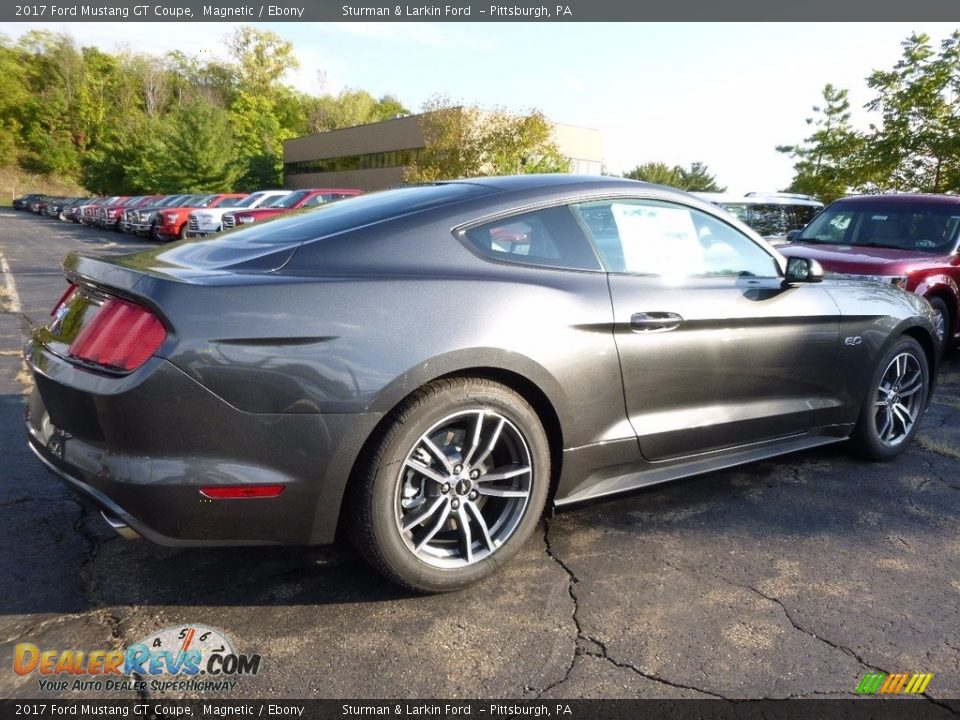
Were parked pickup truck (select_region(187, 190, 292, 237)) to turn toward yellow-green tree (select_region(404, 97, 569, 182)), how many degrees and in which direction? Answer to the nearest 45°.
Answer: approximately 180°

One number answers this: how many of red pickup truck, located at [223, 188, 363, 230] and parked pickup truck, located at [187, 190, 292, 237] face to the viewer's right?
0

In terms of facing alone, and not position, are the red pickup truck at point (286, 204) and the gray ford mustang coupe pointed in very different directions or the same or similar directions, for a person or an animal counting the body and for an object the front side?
very different directions

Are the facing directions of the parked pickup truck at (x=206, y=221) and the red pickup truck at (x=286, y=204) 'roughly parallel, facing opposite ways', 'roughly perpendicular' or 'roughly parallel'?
roughly parallel

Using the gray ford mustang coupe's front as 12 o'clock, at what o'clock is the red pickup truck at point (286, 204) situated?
The red pickup truck is roughly at 10 o'clock from the gray ford mustang coupe.

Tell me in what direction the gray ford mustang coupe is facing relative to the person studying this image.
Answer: facing away from the viewer and to the right of the viewer

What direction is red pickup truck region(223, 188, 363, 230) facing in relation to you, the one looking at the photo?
facing the viewer and to the left of the viewer

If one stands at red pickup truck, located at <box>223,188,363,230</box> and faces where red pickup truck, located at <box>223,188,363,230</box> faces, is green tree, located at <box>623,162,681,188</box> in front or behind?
behind

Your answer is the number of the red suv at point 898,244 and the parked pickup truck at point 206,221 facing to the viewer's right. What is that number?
0

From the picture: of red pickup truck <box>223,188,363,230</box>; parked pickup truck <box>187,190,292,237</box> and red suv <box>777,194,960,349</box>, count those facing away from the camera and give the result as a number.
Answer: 0

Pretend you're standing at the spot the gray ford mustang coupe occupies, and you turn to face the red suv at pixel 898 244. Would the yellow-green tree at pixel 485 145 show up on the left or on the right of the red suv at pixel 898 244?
left

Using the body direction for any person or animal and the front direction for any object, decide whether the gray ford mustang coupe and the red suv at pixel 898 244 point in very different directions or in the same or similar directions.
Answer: very different directions

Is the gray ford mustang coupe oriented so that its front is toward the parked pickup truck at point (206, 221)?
no

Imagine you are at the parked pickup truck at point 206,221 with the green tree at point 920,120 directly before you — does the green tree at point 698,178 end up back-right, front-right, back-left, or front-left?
front-left

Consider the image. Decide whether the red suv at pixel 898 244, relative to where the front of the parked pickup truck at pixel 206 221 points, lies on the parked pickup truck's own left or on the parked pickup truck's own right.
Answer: on the parked pickup truck's own left

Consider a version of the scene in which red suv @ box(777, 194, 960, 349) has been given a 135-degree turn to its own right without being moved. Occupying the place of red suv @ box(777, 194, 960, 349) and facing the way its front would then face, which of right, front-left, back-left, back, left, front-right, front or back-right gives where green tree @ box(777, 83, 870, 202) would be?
front

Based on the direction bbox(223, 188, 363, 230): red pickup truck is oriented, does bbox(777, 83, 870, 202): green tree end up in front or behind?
behind
